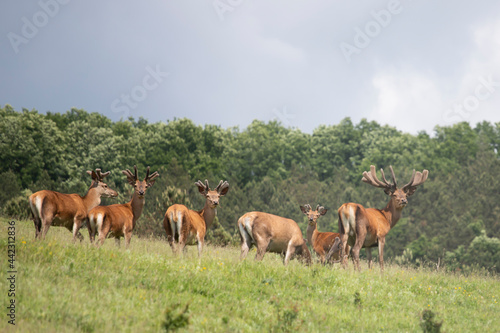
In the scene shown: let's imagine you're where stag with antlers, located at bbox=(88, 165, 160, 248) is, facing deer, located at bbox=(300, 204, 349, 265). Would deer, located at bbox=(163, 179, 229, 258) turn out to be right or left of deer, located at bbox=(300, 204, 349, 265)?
right

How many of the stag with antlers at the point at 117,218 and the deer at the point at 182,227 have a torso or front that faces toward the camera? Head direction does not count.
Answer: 0

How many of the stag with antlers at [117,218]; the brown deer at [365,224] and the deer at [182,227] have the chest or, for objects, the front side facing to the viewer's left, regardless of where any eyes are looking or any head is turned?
0

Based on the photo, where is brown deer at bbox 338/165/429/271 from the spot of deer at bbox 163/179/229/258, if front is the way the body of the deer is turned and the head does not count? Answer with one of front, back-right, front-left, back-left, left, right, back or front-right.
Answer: front-right

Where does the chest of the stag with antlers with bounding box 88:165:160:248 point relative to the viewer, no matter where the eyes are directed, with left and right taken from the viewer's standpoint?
facing away from the viewer and to the right of the viewer

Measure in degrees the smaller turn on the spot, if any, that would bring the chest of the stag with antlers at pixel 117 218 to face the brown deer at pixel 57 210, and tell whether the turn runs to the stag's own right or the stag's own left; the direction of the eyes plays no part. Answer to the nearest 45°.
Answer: approximately 135° to the stag's own left

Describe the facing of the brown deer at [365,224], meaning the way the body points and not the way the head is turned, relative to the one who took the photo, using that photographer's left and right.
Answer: facing away from the viewer and to the right of the viewer

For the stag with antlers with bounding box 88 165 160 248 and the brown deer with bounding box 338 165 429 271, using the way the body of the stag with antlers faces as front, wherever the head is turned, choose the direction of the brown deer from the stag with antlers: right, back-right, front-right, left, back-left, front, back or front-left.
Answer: front-right

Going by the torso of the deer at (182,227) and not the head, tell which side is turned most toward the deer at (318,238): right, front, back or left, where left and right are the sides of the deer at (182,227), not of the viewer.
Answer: front

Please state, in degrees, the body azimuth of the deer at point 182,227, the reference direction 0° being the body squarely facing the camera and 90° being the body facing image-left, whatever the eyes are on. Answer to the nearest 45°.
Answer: approximately 225°

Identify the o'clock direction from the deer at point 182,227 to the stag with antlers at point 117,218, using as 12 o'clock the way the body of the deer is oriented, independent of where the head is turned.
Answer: The stag with antlers is roughly at 8 o'clock from the deer.

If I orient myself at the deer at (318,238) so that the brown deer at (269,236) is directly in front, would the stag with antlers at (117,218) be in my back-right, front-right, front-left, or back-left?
front-right

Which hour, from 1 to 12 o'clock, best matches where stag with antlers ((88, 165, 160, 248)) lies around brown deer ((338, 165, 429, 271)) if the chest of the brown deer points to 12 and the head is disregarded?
The stag with antlers is roughly at 7 o'clock from the brown deer.

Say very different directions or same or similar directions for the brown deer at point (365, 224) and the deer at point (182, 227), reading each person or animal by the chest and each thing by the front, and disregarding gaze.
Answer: same or similar directions

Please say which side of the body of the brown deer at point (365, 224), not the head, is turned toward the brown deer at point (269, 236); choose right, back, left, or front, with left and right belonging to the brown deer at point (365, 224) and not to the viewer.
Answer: back
